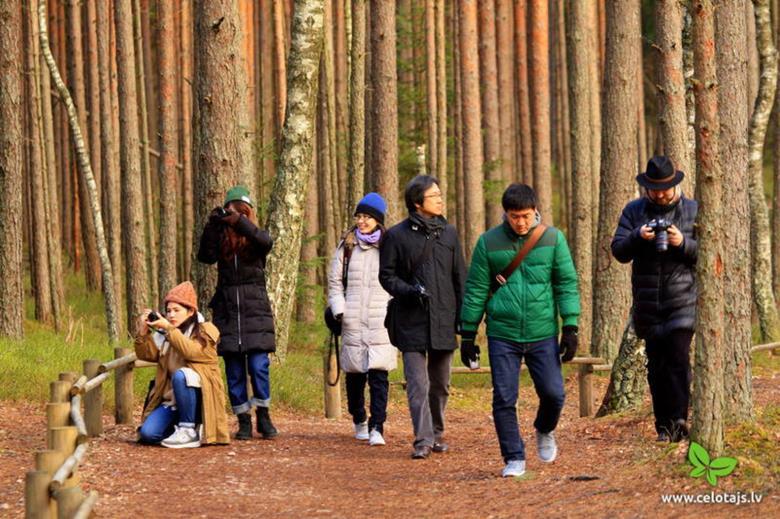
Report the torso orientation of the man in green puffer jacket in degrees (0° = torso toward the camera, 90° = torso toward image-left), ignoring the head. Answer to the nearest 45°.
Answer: approximately 0°

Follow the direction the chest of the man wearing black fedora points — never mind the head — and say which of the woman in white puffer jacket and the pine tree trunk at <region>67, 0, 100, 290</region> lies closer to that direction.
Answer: the woman in white puffer jacket

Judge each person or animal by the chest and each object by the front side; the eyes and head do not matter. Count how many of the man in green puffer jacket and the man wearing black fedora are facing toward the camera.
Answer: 2

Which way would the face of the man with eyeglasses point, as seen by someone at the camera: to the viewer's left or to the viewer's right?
to the viewer's right

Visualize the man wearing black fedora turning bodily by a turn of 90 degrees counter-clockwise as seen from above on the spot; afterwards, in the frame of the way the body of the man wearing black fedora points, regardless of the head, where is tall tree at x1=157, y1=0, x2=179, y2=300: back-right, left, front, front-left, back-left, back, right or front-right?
back-left

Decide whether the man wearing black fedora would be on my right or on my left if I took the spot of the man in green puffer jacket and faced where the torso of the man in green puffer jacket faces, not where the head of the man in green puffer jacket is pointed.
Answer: on my left

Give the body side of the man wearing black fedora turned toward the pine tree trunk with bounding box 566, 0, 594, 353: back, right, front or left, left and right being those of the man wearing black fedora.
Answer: back

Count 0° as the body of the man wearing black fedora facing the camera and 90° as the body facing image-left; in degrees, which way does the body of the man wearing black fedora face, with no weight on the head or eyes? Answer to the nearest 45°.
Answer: approximately 0°
